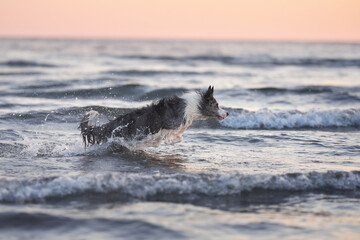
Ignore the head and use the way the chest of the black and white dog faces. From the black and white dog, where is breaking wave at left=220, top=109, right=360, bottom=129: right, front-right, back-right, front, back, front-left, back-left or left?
front-left

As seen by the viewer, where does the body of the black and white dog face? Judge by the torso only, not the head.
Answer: to the viewer's right

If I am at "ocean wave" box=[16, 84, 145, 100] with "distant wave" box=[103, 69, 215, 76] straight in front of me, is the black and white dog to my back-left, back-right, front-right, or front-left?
back-right

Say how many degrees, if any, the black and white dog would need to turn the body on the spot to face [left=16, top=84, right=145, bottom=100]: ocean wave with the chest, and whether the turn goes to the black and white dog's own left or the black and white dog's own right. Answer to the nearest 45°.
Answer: approximately 90° to the black and white dog's own left

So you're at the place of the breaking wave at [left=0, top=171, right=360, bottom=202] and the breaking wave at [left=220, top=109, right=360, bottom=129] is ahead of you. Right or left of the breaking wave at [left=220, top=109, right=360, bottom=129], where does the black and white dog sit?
left

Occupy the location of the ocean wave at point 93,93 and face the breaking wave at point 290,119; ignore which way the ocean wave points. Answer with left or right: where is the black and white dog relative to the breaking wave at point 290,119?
right

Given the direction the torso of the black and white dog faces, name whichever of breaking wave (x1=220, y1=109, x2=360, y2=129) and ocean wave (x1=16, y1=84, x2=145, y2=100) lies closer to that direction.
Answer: the breaking wave

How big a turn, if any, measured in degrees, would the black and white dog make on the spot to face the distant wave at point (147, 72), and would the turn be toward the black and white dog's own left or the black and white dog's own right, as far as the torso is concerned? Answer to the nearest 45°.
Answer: approximately 90° to the black and white dog's own left

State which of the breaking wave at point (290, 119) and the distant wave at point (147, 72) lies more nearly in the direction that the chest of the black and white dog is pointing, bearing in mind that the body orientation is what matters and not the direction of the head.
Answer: the breaking wave
